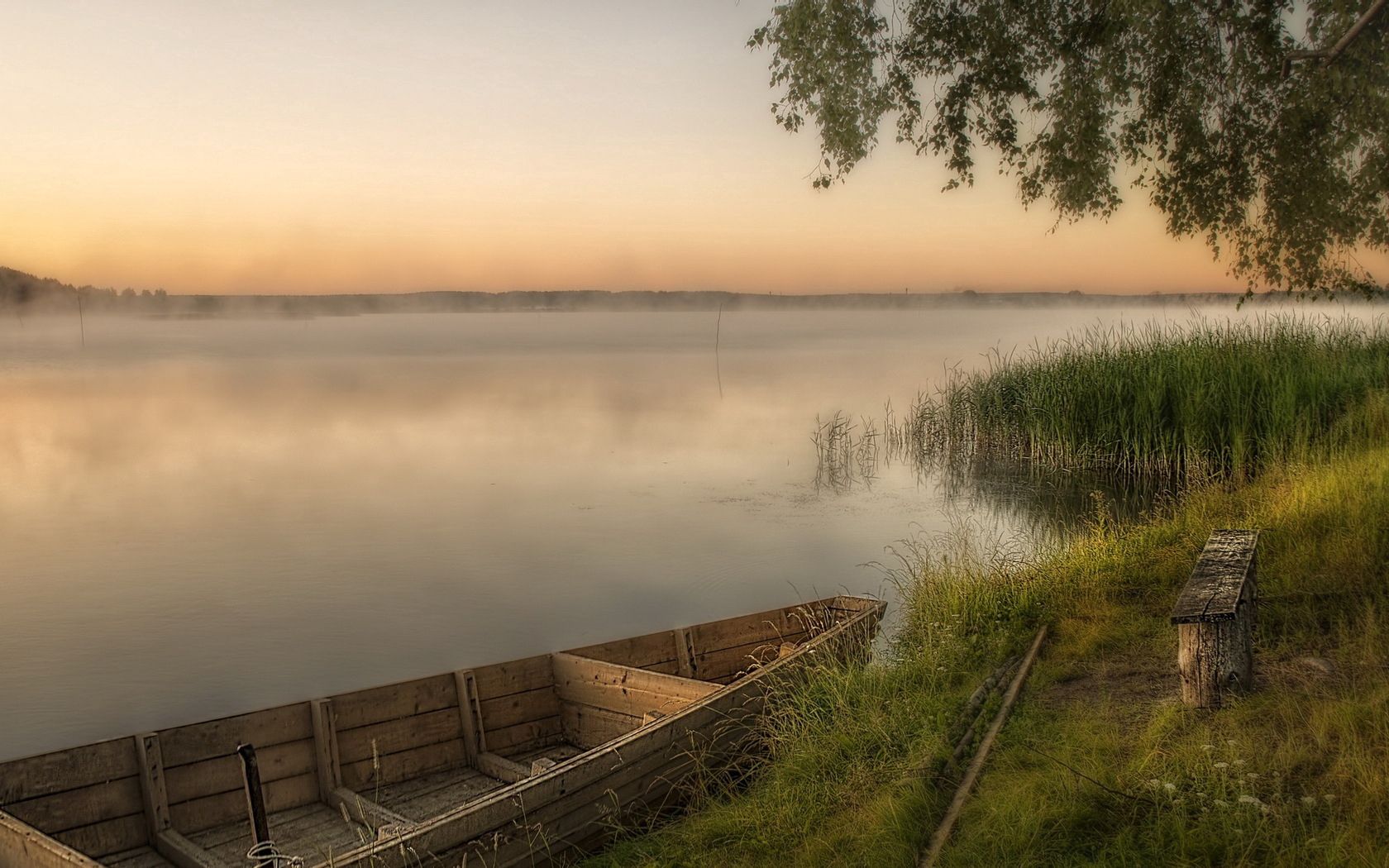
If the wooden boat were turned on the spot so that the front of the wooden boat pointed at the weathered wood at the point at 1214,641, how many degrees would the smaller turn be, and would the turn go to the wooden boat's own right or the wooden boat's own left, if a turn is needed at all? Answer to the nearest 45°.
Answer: approximately 90° to the wooden boat's own right

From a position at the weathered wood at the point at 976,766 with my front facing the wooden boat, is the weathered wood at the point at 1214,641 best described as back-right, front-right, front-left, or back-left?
back-right

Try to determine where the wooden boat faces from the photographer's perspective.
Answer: facing away from the viewer and to the right of the viewer

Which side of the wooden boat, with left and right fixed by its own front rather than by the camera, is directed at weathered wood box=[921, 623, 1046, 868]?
right

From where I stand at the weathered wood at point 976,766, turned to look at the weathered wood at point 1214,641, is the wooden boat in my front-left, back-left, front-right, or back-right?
back-left
